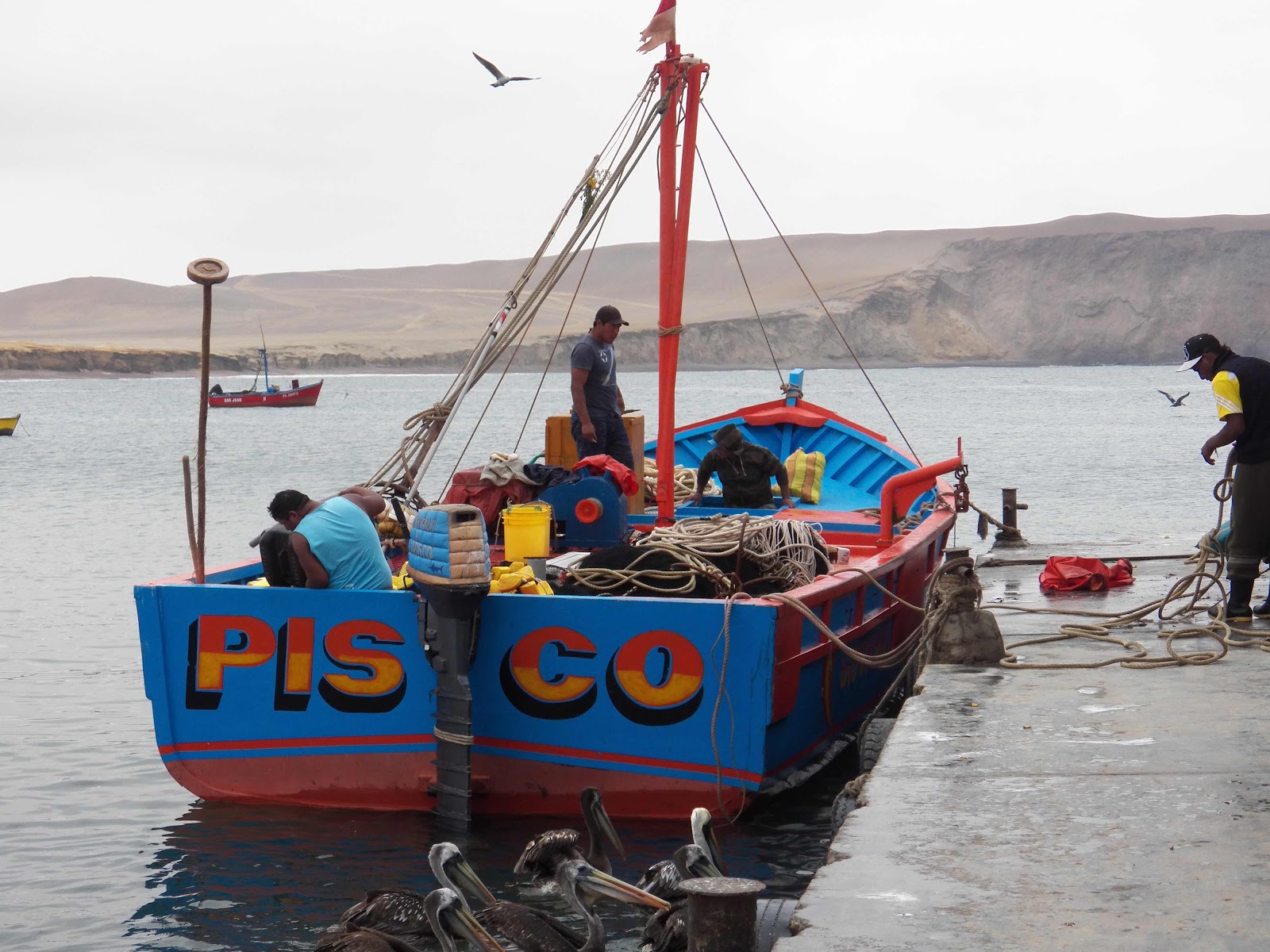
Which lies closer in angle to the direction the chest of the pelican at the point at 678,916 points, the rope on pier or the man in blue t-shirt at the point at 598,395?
the rope on pier

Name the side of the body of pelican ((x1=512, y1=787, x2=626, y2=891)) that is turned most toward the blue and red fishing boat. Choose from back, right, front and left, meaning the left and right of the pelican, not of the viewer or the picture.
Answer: left

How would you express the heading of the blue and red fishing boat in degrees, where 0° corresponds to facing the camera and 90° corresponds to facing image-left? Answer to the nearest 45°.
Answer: approximately 225°

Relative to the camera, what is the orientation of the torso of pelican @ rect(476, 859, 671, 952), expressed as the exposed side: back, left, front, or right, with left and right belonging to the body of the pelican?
right

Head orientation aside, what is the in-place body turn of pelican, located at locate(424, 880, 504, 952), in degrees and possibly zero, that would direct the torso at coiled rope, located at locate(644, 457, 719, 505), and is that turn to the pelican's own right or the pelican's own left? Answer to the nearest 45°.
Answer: approximately 90° to the pelican's own left

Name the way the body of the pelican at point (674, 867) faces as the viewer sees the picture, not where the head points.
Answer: to the viewer's right

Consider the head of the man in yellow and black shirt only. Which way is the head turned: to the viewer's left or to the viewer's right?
to the viewer's left

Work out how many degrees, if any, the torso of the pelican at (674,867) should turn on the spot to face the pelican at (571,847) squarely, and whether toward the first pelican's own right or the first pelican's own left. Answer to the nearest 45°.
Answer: approximately 135° to the first pelican's own left
